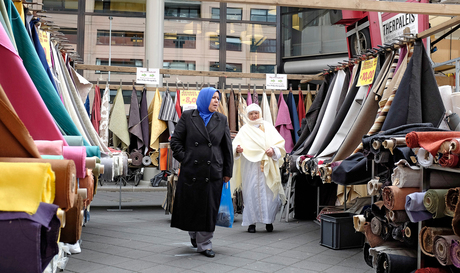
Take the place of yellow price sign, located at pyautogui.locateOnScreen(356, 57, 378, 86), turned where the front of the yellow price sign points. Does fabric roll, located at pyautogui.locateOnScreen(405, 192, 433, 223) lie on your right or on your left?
on your left

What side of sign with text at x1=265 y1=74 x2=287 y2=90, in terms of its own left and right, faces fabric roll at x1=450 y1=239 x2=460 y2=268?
front

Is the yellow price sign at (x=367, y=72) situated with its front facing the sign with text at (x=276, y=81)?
no

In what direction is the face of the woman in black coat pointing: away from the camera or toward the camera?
toward the camera

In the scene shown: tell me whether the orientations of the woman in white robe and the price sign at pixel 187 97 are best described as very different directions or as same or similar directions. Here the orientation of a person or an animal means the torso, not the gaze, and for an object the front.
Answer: same or similar directions

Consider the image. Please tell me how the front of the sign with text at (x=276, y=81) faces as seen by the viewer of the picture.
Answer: facing the viewer

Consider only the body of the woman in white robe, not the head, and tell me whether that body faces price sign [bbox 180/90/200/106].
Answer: no

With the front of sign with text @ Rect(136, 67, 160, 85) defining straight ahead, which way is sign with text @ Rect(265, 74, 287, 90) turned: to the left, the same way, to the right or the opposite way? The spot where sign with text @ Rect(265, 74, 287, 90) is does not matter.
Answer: the same way

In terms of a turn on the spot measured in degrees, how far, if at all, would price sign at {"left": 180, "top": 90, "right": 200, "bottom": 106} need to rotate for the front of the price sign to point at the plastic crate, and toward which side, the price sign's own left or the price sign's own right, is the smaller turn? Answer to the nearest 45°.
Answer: approximately 45° to the price sign's own left

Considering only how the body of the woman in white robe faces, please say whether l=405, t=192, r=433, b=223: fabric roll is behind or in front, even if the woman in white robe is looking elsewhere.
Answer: in front

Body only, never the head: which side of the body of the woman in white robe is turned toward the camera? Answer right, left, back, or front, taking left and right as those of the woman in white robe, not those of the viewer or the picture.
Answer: front

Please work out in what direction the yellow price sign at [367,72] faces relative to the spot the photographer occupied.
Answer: facing the viewer and to the left of the viewer

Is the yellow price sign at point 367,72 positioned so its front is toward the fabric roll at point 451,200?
no

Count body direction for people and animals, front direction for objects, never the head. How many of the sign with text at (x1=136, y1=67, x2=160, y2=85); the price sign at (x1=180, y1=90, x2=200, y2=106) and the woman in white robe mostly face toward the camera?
3

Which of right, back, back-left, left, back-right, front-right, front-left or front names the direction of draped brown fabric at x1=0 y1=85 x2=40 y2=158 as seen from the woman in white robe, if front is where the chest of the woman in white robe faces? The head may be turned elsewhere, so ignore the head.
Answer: front

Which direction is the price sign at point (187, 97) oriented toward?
toward the camera

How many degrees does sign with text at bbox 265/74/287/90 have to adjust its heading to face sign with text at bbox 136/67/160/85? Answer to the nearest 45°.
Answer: approximately 90° to its right

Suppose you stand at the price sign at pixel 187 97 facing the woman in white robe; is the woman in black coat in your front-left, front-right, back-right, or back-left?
front-right

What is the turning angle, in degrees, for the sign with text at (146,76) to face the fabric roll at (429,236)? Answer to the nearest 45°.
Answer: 0° — it already faces it
